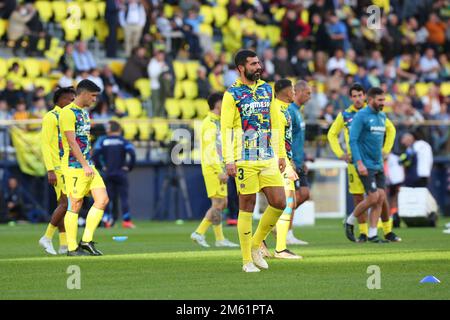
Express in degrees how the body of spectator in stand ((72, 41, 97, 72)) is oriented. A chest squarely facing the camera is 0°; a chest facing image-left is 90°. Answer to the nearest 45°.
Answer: approximately 0°

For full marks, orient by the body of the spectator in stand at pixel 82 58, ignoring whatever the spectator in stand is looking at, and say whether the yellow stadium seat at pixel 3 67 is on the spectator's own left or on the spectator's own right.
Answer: on the spectator's own right

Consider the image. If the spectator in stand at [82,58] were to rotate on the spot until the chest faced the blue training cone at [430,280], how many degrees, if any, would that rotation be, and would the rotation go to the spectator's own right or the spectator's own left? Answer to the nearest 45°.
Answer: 0° — they already face it

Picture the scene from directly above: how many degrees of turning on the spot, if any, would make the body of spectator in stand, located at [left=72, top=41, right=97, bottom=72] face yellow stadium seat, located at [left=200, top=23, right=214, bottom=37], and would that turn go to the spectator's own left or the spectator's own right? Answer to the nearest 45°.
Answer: approximately 135° to the spectator's own left

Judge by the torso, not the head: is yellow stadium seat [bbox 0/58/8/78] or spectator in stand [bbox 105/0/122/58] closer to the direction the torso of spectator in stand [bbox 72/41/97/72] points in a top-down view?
the yellow stadium seat
